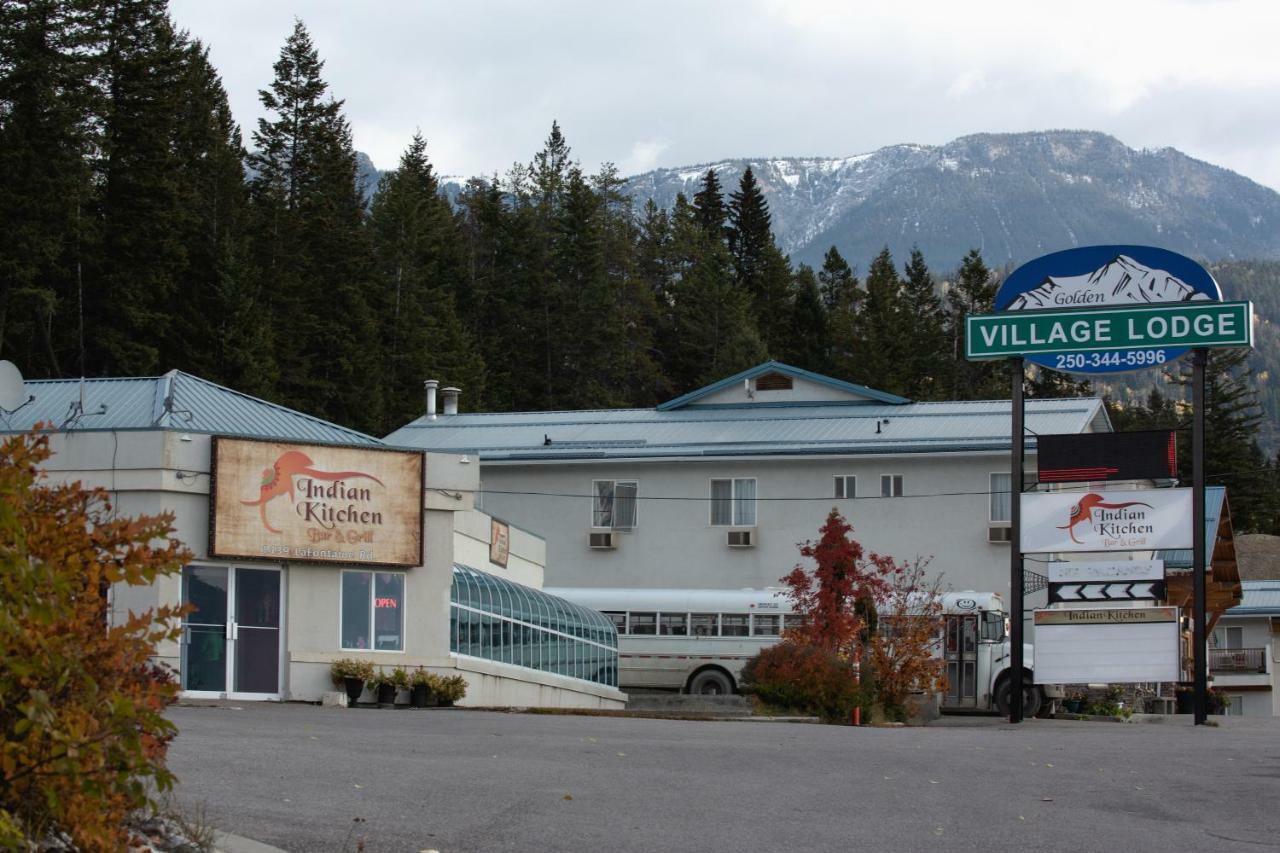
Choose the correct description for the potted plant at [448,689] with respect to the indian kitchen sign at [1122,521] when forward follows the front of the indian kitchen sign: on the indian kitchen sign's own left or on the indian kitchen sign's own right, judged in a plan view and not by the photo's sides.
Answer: on the indian kitchen sign's own right

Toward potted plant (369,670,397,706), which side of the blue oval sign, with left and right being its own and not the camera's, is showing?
right

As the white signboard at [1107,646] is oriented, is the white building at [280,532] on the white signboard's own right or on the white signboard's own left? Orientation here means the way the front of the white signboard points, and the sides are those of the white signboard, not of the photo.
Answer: on the white signboard's own right

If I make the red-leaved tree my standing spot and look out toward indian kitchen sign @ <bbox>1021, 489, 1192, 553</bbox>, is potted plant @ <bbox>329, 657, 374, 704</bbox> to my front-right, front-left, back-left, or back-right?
back-right

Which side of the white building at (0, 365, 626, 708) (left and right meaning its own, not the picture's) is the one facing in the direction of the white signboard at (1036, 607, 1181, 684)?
left

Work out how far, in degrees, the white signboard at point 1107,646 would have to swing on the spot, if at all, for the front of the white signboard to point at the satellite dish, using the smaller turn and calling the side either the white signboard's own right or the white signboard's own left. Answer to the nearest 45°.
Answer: approximately 45° to the white signboard's own right

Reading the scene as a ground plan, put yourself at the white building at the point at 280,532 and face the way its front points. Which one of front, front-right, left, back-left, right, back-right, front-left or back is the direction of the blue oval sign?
left
